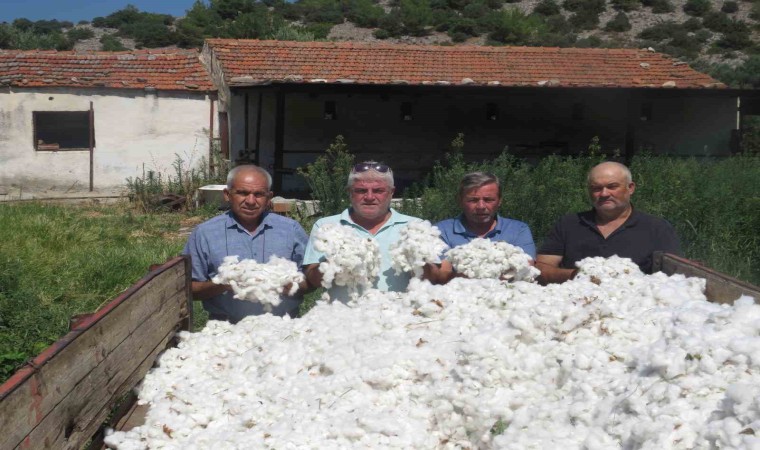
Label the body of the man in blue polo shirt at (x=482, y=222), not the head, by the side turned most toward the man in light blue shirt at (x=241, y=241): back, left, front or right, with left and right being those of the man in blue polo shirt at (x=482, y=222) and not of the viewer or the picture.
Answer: right

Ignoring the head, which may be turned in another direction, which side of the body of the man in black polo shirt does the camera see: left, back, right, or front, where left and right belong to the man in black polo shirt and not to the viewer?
front

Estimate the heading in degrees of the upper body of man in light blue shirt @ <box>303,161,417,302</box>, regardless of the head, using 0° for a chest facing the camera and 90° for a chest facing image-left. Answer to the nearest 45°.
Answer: approximately 0°

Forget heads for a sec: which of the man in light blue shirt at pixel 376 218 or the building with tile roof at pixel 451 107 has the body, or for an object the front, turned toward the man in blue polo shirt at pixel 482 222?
the building with tile roof

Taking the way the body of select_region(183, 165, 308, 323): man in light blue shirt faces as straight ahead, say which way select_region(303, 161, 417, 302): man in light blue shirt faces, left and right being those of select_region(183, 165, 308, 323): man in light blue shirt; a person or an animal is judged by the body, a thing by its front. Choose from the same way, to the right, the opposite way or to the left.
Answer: the same way

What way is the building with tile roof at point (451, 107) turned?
toward the camera

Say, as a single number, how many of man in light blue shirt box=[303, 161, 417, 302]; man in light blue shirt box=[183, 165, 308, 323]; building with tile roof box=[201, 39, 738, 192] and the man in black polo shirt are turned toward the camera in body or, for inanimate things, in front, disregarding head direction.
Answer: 4

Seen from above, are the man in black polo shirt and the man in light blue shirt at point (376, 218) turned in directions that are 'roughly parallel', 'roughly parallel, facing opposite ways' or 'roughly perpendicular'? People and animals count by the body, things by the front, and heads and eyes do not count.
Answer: roughly parallel

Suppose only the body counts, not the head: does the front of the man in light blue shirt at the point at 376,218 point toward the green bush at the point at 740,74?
no

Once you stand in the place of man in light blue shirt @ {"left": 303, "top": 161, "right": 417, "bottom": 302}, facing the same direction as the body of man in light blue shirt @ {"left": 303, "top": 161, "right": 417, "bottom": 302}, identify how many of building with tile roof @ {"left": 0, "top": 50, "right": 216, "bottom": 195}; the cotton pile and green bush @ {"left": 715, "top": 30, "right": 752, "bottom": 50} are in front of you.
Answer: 1

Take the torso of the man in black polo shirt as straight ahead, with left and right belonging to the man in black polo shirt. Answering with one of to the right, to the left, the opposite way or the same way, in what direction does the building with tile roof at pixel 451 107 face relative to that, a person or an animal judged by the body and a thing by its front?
the same way

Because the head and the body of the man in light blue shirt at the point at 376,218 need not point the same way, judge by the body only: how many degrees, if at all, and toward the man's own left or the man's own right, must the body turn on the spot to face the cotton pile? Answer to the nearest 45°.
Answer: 0° — they already face it

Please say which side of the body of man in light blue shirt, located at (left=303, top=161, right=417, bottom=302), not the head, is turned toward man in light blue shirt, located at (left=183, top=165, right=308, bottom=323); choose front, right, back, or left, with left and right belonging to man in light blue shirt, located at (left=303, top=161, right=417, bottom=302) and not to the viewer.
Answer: right

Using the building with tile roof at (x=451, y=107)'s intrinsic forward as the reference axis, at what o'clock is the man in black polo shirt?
The man in black polo shirt is roughly at 12 o'clock from the building with tile roof.

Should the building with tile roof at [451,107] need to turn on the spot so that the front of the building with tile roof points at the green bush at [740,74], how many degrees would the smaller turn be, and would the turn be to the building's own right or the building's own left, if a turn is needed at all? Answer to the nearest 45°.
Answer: approximately 135° to the building's own left

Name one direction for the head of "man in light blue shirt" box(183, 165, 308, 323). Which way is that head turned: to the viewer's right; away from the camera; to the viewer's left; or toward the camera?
toward the camera

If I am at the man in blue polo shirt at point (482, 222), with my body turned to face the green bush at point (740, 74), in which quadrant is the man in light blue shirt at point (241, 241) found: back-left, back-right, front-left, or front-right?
back-left

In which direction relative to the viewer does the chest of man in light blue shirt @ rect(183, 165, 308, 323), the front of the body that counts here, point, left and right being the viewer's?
facing the viewer

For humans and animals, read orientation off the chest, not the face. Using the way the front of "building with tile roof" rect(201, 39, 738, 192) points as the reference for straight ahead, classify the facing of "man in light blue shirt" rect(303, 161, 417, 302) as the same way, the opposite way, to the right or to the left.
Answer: the same way

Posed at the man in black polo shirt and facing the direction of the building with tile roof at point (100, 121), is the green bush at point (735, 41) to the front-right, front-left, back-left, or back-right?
front-right

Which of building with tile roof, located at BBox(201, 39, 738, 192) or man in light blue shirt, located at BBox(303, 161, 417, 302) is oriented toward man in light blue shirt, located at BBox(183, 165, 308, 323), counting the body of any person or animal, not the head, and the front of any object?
the building with tile roof

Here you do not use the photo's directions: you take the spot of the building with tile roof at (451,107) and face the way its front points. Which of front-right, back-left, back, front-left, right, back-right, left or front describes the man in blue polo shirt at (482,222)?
front
